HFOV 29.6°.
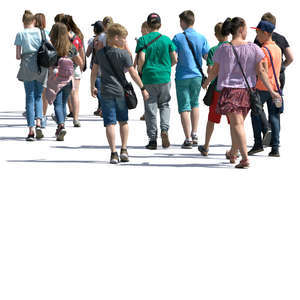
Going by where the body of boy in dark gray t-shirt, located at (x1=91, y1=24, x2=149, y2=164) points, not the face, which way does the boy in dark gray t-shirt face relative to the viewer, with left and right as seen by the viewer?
facing away from the viewer

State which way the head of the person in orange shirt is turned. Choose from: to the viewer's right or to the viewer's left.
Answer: to the viewer's left

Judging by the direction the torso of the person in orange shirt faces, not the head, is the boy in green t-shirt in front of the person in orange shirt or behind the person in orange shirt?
in front

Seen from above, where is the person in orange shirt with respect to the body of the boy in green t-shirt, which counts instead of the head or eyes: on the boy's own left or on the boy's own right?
on the boy's own right

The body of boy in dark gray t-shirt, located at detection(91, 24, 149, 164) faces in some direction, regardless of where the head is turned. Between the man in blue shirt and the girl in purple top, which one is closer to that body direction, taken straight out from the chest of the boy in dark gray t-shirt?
the man in blue shirt

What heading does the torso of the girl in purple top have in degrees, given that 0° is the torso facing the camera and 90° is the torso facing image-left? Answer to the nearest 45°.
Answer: approximately 180°

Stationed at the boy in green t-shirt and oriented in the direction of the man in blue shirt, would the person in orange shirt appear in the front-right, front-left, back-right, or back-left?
front-right

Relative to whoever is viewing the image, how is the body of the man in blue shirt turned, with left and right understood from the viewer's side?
facing away from the viewer

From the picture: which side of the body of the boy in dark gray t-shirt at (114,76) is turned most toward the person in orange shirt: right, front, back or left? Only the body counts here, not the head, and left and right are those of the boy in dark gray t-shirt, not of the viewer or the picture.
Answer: right
